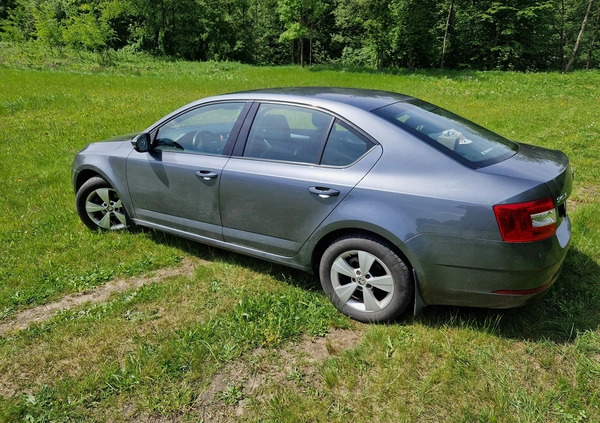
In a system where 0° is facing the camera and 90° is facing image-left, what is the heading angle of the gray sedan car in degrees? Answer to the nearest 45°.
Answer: approximately 135°
